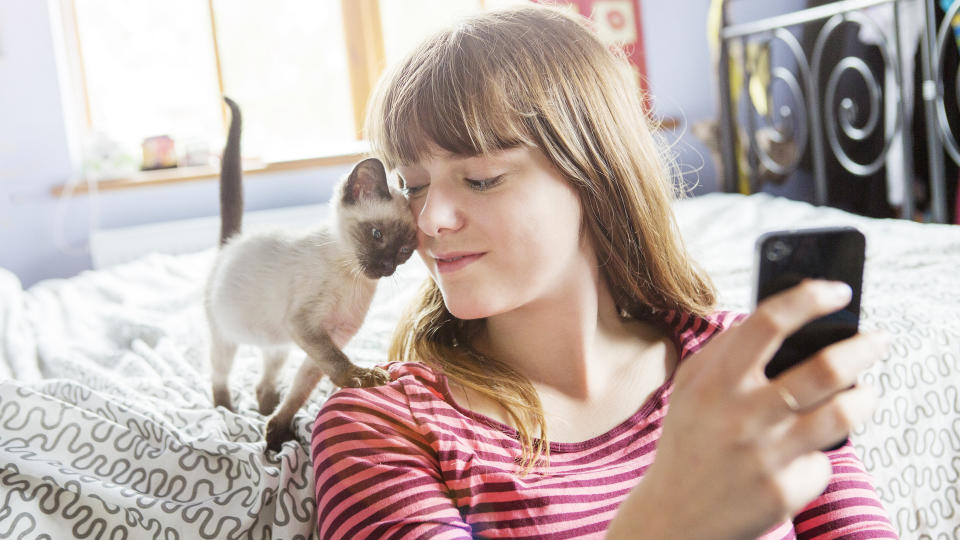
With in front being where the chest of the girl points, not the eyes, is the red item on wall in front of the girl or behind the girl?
behind

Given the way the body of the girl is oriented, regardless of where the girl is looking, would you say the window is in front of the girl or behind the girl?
behind

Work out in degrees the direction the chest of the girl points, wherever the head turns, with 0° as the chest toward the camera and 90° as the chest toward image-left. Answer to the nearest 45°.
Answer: approximately 0°
